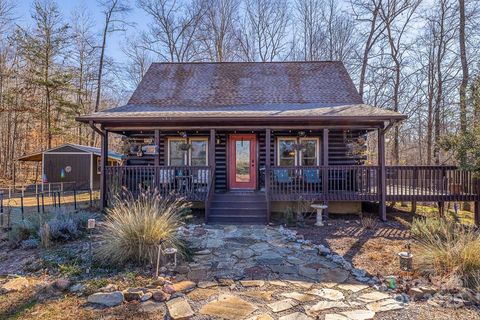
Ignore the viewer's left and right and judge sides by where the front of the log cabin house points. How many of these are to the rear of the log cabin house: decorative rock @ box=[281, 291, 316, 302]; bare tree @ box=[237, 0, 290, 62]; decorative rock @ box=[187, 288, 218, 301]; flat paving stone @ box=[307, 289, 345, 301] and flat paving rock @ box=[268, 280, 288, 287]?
1

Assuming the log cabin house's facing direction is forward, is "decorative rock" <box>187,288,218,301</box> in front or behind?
in front

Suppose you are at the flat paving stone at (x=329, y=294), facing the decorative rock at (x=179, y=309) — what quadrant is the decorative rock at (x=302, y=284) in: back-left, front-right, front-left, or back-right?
front-right

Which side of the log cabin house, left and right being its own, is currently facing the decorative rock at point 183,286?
front

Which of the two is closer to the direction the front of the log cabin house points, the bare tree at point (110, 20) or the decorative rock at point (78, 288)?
the decorative rock

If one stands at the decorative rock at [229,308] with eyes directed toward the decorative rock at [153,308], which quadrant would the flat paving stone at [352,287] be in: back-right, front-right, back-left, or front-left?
back-right

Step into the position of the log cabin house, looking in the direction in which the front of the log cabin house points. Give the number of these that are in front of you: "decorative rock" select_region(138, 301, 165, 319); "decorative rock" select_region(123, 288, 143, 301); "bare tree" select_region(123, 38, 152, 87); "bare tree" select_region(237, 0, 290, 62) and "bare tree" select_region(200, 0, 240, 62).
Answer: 2

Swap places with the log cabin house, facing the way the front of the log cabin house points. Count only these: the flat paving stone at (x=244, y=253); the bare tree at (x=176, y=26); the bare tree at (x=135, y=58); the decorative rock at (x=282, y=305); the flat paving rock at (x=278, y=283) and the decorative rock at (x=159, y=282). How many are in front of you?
4

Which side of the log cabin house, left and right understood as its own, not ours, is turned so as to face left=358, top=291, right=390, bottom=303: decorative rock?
front

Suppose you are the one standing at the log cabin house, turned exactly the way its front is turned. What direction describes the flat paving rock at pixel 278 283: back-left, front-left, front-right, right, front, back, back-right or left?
front

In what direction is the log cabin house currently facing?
toward the camera

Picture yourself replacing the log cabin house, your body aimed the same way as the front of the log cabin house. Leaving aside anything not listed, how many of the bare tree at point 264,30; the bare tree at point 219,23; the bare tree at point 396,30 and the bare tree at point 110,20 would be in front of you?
0

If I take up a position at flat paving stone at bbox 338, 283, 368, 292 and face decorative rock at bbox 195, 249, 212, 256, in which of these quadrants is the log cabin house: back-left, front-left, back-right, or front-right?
front-right

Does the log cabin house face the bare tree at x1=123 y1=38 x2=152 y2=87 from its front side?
no

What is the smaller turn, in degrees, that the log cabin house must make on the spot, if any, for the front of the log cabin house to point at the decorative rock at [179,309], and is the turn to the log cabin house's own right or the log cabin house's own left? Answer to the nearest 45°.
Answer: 0° — it already faces it

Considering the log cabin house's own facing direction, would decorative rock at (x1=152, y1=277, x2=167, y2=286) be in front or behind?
in front

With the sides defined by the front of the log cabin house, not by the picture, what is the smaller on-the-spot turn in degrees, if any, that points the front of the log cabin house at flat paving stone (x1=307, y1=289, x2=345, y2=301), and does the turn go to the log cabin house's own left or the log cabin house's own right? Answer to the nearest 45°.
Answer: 0° — it already faces it

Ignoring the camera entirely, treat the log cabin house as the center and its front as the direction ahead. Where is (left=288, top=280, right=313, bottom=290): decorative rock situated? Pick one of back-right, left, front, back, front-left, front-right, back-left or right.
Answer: front

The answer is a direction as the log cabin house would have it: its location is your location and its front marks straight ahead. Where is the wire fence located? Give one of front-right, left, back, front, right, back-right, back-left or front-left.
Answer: right
